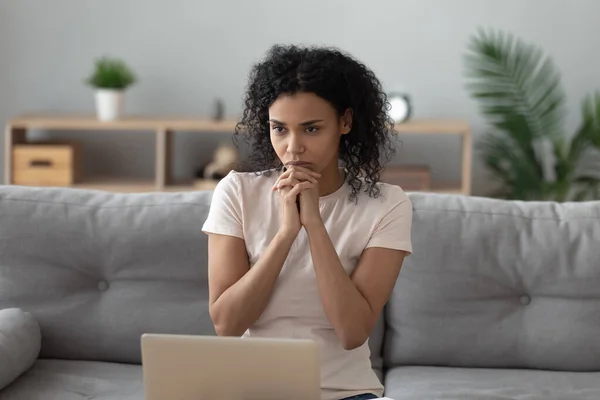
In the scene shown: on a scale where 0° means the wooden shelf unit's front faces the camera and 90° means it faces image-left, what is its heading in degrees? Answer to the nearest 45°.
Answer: approximately 0°

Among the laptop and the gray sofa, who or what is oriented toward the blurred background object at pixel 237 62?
the laptop

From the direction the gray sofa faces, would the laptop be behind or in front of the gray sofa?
in front

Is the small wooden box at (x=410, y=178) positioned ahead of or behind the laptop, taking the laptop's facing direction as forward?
ahead

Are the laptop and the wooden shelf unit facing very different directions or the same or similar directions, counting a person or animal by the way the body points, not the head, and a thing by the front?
very different directions

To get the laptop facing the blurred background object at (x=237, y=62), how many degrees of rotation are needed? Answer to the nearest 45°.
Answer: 0° — it already faces it

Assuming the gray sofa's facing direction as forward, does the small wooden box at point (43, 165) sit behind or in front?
behind

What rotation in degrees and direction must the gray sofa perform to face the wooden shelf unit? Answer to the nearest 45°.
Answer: approximately 135° to its right

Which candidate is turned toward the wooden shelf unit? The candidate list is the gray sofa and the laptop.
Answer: the laptop

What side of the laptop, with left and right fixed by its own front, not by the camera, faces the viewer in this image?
back

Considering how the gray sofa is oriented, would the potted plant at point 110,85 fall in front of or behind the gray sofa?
behind
